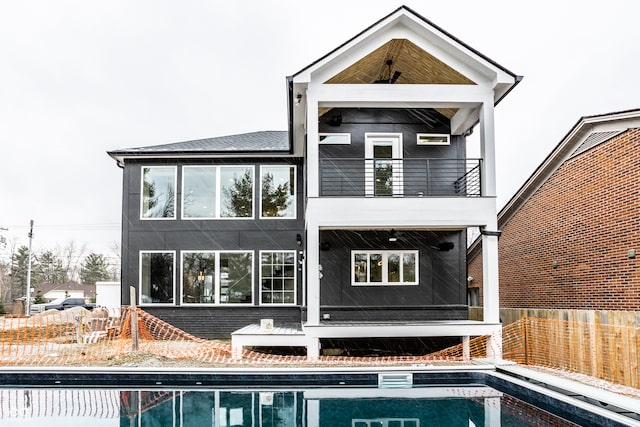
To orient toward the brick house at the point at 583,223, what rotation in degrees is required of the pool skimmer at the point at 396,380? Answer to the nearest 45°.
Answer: approximately 135° to its left

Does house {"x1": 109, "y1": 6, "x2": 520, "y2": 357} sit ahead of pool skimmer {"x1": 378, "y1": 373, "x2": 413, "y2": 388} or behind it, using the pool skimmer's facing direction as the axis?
behind

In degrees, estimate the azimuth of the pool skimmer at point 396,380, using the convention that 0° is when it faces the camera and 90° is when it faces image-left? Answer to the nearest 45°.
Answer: approximately 0°

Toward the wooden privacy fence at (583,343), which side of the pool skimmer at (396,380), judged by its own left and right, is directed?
left

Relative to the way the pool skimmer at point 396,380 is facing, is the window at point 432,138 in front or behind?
behind
